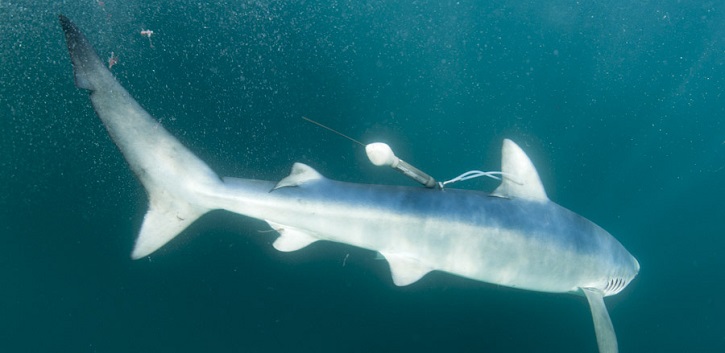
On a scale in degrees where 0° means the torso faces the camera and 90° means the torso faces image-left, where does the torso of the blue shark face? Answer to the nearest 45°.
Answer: approximately 225°
